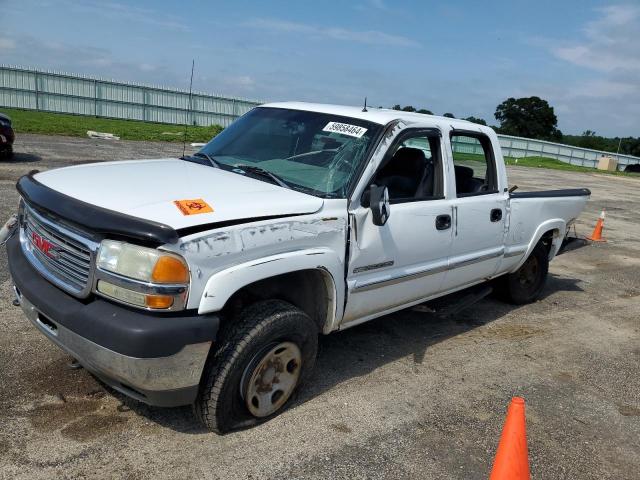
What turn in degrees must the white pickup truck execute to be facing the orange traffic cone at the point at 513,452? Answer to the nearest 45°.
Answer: approximately 90° to its left

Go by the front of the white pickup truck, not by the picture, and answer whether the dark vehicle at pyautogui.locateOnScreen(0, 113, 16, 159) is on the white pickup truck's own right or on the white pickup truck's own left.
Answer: on the white pickup truck's own right

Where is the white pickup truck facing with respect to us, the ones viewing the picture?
facing the viewer and to the left of the viewer
